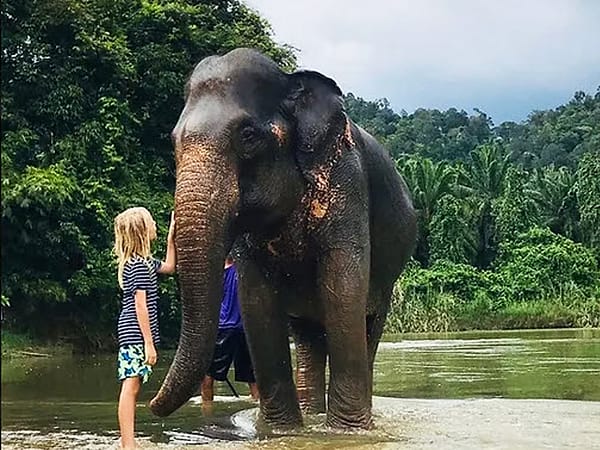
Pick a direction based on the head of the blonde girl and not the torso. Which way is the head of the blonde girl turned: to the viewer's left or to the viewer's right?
to the viewer's right

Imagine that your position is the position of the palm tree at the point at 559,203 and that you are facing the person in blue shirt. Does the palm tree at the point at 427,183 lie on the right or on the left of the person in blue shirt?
right

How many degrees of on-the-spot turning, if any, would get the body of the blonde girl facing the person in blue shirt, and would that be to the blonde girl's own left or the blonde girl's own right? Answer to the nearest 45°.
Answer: approximately 90° to the blonde girl's own left

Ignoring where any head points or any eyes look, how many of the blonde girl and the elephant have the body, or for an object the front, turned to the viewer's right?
1

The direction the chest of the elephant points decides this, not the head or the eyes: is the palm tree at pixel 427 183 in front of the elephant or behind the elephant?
behind

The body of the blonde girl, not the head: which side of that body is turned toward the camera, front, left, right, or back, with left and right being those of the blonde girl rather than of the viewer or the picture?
right

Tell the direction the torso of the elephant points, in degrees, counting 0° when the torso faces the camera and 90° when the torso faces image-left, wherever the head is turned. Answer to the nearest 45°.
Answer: approximately 45°

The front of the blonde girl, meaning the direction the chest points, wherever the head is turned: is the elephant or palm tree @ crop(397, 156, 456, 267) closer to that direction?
the elephant
